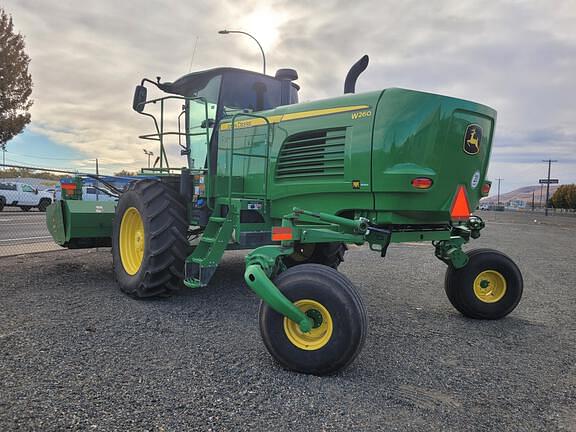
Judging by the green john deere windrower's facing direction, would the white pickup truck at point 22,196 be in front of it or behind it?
in front

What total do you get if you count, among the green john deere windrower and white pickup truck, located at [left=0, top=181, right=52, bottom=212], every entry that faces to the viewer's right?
1

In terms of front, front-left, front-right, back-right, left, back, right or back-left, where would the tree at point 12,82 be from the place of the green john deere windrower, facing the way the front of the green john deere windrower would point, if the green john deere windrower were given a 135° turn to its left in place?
back-right

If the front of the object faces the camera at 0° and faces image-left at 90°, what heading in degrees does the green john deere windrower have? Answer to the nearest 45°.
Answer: approximately 135°

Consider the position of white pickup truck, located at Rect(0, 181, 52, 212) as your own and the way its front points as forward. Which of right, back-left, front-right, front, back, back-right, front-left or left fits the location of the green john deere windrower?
right
